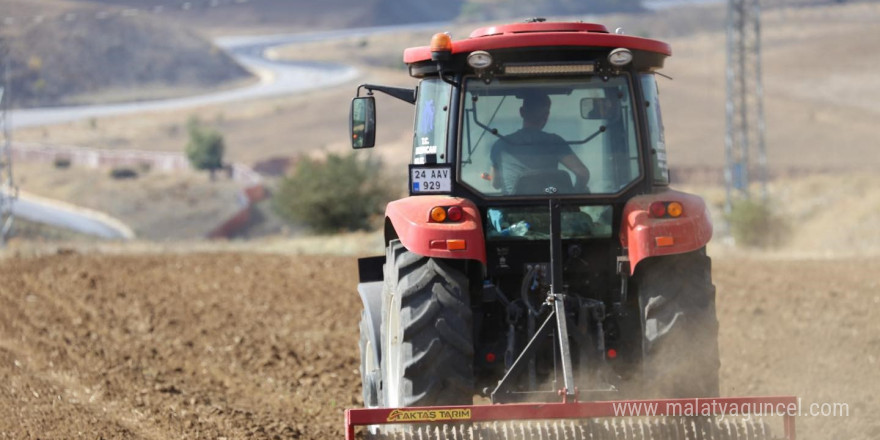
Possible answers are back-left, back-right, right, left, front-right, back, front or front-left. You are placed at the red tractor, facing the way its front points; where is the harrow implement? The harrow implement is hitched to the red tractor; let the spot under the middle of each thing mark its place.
back

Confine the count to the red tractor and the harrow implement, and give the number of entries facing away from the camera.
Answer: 2

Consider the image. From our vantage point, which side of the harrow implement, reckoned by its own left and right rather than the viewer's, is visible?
back

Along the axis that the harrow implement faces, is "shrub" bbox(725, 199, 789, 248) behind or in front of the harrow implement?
in front

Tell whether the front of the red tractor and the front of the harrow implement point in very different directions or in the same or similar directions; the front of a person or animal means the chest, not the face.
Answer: same or similar directions

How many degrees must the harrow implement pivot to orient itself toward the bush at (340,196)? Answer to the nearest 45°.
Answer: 0° — it already faces it

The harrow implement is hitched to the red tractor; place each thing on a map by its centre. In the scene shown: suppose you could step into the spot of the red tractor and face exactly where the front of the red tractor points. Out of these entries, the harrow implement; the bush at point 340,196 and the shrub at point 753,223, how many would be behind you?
1

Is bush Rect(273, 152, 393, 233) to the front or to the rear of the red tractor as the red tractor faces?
to the front

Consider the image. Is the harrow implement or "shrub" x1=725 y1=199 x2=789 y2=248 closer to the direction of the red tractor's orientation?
the shrub

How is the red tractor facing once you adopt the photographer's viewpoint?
facing away from the viewer

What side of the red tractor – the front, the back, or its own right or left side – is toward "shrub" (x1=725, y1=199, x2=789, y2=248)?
front

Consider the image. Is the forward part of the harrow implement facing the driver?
yes
